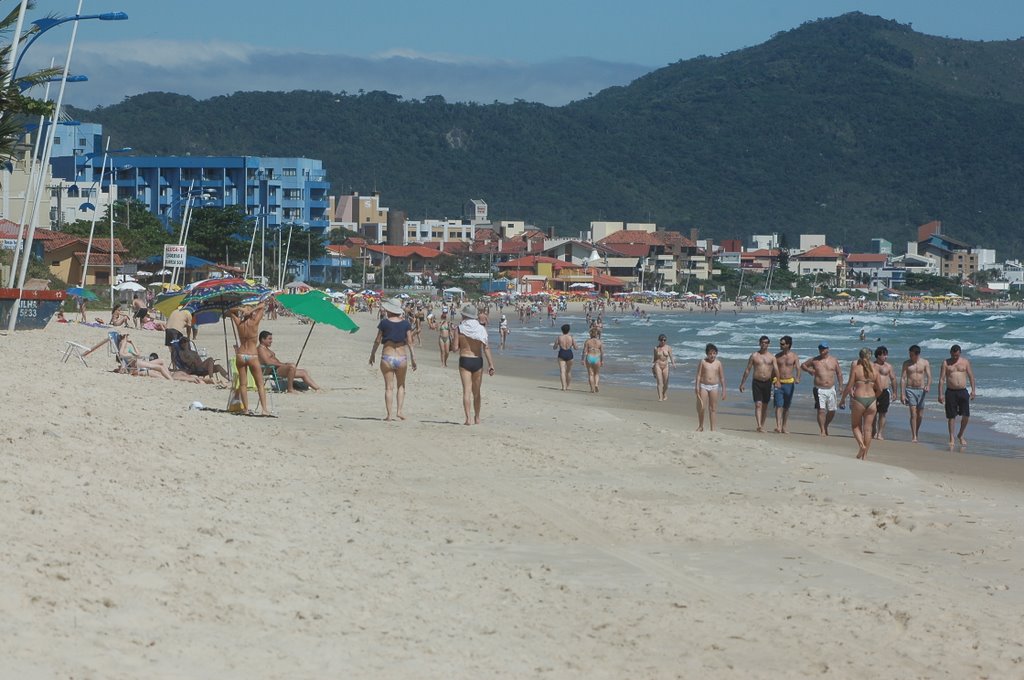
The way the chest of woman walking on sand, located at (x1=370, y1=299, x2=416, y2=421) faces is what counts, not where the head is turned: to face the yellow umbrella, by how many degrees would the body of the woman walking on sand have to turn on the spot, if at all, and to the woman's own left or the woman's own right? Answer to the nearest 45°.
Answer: approximately 45° to the woman's own left

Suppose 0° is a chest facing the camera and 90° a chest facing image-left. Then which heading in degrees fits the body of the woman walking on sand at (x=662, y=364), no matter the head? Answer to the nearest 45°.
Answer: approximately 0°

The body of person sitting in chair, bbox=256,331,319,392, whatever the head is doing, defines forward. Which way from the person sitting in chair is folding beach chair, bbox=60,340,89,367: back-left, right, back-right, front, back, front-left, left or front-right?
back-left

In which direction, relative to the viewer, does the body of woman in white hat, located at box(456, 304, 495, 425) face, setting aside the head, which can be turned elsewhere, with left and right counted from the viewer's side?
facing away from the viewer

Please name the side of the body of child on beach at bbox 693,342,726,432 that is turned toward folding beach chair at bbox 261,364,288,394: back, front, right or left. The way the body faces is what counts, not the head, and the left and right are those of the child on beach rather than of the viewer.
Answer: right

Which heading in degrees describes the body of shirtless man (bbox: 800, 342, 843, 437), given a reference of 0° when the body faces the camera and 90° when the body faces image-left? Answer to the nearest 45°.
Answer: approximately 0°

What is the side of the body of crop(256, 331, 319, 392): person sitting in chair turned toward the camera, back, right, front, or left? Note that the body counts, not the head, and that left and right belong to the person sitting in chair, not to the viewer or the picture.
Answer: right

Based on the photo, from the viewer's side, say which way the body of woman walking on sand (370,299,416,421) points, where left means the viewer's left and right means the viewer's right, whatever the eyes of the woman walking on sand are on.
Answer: facing away from the viewer

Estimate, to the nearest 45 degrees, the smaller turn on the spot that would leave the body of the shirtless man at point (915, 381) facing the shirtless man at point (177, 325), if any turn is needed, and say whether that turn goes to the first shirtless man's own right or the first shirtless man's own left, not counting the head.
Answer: approximately 90° to the first shirtless man's own right

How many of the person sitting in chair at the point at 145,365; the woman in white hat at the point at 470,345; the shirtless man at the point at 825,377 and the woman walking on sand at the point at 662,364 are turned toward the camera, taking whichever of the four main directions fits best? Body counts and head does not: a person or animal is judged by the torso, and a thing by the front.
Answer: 2

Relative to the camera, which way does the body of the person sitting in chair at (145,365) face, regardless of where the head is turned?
to the viewer's right

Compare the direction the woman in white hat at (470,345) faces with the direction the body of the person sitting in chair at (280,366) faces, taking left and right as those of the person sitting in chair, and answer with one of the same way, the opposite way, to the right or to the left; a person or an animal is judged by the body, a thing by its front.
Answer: to the left
